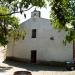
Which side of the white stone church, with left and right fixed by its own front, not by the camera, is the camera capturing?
front
